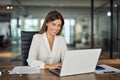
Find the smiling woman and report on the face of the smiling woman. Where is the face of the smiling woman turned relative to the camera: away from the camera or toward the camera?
toward the camera

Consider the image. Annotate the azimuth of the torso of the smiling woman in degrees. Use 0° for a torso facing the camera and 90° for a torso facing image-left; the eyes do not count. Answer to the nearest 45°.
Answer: approximately 315°
